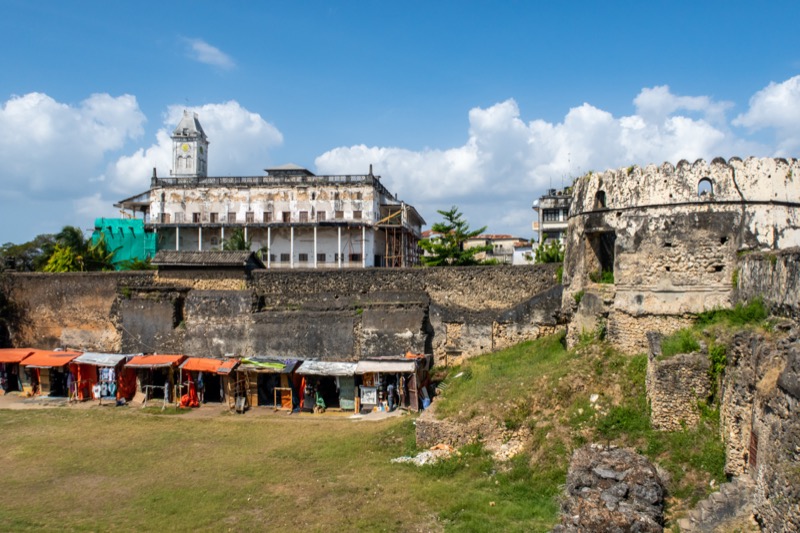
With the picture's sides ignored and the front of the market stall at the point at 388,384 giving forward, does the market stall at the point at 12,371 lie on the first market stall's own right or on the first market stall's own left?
on the first market stall's own right

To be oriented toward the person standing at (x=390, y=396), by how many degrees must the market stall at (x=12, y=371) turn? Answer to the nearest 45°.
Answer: approximately 45° to its left

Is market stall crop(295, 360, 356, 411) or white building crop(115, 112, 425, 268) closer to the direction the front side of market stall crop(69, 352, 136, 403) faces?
the market stall

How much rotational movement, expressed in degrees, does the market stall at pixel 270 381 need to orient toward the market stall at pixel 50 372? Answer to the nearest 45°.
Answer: approximately 135° to its right

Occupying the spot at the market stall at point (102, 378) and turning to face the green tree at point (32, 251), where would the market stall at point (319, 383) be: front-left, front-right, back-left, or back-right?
back-right

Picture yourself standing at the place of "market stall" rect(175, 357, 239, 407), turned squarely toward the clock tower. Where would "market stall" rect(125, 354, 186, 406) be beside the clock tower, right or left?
left

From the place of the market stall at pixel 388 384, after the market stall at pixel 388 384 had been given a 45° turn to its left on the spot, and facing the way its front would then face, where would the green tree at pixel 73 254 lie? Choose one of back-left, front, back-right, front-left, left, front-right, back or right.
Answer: back

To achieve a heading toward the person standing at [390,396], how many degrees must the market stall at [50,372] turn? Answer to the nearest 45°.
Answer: approximately 45° to its left
